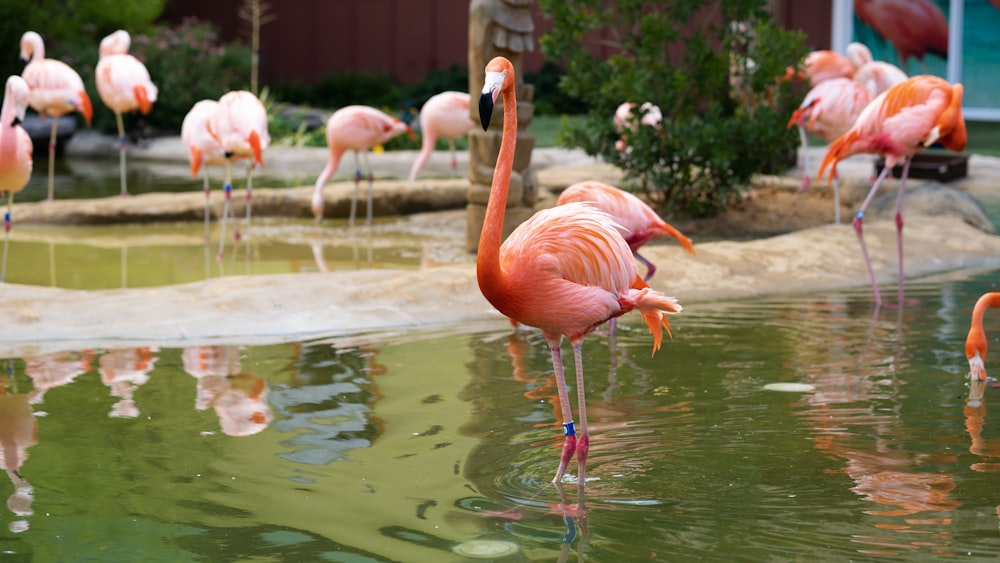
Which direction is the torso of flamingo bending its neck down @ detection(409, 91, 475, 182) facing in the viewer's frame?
to the viewer's left

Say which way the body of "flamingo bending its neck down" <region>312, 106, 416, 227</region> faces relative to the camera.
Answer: to the viewer's left

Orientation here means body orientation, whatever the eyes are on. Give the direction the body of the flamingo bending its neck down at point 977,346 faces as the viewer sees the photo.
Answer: to the viewer's left

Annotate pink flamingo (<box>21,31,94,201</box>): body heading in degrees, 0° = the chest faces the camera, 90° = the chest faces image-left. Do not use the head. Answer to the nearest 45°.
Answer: approximately 90°

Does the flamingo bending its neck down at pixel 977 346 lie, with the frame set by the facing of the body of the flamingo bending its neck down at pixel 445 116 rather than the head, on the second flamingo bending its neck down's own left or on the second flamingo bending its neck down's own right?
on the second flamingo bending its neck down's own left

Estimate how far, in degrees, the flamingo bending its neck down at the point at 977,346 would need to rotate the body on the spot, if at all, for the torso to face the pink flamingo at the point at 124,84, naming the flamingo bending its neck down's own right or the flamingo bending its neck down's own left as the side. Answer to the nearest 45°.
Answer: approximately 45° to the flamingo bending its neck down's own right
